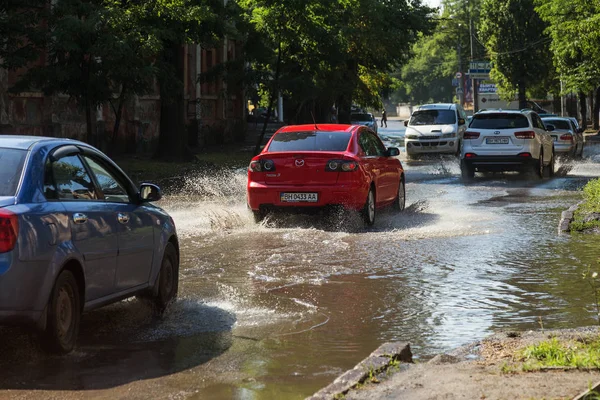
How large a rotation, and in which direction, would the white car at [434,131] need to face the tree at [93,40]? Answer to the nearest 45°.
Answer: approximately 45° to its right

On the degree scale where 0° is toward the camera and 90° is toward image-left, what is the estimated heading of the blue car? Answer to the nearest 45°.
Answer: approximately 225°

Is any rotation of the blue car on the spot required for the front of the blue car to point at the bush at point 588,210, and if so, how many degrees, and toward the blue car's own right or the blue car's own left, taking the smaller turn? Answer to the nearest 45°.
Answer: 0° — it already faces it

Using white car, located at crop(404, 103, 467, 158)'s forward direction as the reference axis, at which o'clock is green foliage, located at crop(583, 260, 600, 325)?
The green foliage is roughly at 12 o'clock from the white car.

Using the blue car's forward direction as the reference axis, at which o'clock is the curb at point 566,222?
The curb is roughly at 12 o'clock from the blue car.

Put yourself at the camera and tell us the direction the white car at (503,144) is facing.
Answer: facing away from the viewer

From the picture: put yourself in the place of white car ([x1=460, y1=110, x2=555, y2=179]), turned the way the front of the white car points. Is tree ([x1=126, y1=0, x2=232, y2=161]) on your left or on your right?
on your left

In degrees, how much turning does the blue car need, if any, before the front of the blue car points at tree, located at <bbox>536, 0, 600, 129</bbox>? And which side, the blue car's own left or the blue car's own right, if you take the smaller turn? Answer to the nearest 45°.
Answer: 0° — it already faces it

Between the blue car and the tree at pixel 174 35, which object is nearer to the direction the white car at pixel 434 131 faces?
the blue car

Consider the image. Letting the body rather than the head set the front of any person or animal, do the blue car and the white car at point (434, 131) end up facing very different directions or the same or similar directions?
very different directions

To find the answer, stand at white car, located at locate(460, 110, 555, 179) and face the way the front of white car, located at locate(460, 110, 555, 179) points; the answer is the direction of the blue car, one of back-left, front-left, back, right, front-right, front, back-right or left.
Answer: back

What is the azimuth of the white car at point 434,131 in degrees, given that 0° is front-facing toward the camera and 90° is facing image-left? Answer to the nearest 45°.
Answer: approximately 0°
